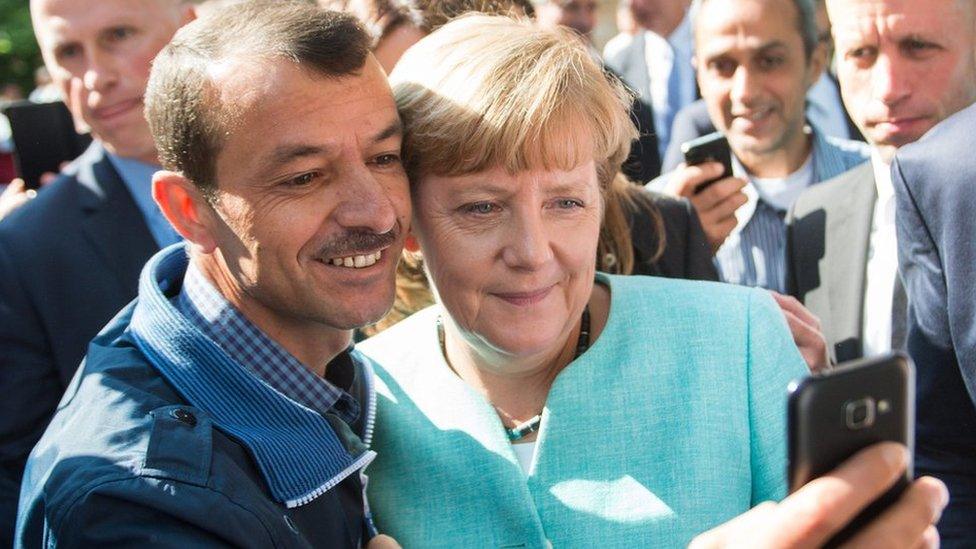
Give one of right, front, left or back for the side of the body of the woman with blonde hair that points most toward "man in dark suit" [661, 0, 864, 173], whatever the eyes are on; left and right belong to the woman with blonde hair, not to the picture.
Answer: back

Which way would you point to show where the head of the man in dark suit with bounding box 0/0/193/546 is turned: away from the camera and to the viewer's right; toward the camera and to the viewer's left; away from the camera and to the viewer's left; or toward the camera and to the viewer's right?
toward the camera and to the viewer's right

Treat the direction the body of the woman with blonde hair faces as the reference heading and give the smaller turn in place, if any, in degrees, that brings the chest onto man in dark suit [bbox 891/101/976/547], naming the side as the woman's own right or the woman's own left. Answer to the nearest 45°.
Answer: approximately 90° to the woman's own left

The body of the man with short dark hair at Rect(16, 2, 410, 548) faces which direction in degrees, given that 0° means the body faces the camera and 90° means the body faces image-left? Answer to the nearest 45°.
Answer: approximately 315°

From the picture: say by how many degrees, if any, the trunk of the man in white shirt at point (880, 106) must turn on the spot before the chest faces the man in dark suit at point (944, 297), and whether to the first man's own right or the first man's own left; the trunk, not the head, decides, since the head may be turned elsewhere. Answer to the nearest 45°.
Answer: approximately 45° to the first man's own left

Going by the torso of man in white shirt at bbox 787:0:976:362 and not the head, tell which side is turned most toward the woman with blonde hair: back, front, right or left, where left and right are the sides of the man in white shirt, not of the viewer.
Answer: front

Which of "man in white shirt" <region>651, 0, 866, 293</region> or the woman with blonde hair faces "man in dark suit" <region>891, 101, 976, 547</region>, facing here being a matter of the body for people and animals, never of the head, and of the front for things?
the man in white shirt

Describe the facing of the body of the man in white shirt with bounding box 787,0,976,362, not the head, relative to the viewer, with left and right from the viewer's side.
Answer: facing the viewer and to the left of the viewer

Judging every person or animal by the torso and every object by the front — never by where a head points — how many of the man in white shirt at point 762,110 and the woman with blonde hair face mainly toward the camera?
2

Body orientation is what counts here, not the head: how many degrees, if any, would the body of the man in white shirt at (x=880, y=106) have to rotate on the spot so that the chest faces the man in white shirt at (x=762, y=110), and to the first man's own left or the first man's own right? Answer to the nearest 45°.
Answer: approximately 90° to the first man's own right

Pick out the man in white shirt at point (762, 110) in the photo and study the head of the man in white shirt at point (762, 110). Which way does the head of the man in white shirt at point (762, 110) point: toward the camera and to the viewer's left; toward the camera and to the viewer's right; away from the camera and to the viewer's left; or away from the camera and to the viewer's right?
toward the camera and to the viewer's left

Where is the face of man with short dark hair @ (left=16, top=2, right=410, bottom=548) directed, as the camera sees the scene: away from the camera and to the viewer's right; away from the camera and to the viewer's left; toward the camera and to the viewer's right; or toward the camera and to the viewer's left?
toward the camera and to the viewer's right

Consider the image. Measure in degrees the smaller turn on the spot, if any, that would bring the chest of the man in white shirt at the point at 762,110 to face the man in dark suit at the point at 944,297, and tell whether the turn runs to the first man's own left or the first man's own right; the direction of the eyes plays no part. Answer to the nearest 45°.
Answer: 0° — they already face them

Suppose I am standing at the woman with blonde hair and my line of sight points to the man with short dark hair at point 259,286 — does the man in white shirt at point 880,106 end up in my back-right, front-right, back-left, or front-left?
back-right
